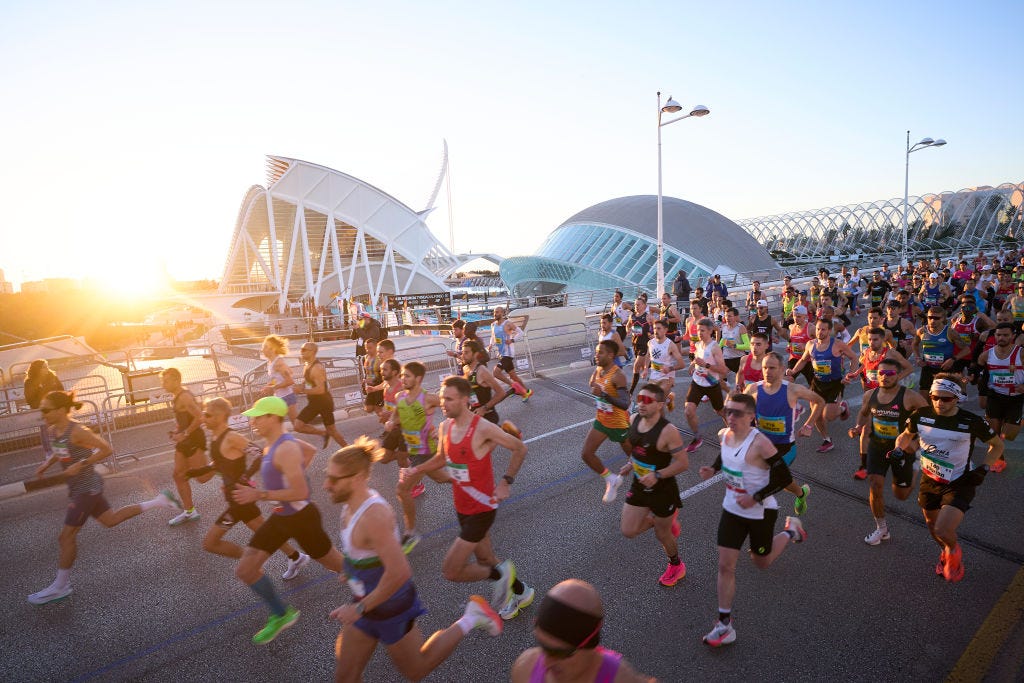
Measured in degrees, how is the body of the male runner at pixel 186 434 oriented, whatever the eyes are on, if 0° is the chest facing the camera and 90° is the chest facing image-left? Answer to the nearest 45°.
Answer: approximately 90°

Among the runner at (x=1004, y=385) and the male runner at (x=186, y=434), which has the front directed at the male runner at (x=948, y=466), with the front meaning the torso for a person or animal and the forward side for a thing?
the runner

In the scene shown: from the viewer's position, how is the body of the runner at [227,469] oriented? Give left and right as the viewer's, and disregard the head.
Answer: facing to the left of the viewer

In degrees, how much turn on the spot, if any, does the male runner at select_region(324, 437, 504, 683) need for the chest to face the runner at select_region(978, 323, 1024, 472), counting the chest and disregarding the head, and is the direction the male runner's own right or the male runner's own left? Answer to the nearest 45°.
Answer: approximately 180°

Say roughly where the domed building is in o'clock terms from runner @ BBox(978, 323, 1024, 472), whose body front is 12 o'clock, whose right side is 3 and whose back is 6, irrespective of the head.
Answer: The domed building is roughly at 5 o'clock from the runner.

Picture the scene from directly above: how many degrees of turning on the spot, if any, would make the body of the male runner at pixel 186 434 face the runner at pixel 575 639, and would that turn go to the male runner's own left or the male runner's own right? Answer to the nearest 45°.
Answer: approximately 90° to the male runner's own left

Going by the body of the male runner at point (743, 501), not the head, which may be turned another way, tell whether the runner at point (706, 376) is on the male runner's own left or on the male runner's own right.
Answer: on the male runner's own right

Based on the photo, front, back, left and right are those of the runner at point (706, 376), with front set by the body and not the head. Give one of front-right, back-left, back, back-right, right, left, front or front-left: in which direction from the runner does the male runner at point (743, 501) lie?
front-left

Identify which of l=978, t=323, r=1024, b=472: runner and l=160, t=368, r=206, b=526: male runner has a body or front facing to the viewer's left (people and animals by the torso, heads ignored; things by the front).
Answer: the male runner

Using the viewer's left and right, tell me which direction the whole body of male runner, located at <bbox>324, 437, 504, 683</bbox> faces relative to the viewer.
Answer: facing to the left of the viewer

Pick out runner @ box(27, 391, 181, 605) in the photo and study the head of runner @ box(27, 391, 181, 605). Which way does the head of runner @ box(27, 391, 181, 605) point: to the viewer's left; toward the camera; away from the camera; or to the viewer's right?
to the viewer's left

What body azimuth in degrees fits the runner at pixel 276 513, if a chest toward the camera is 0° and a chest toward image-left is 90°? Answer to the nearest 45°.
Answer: approximately 90°

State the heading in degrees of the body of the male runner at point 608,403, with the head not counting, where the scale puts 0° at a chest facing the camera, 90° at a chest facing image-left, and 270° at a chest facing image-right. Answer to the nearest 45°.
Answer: approximately 45°
